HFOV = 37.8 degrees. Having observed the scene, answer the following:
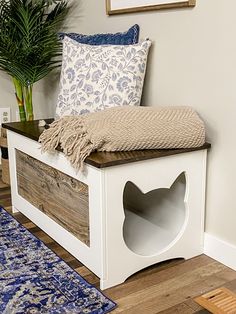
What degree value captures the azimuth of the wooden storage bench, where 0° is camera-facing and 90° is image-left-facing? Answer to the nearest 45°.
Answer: approximately 45°

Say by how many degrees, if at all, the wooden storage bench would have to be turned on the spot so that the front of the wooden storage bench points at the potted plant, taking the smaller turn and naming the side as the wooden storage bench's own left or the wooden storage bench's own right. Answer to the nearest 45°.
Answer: approximately 90° to the wooden storage bench's own right
